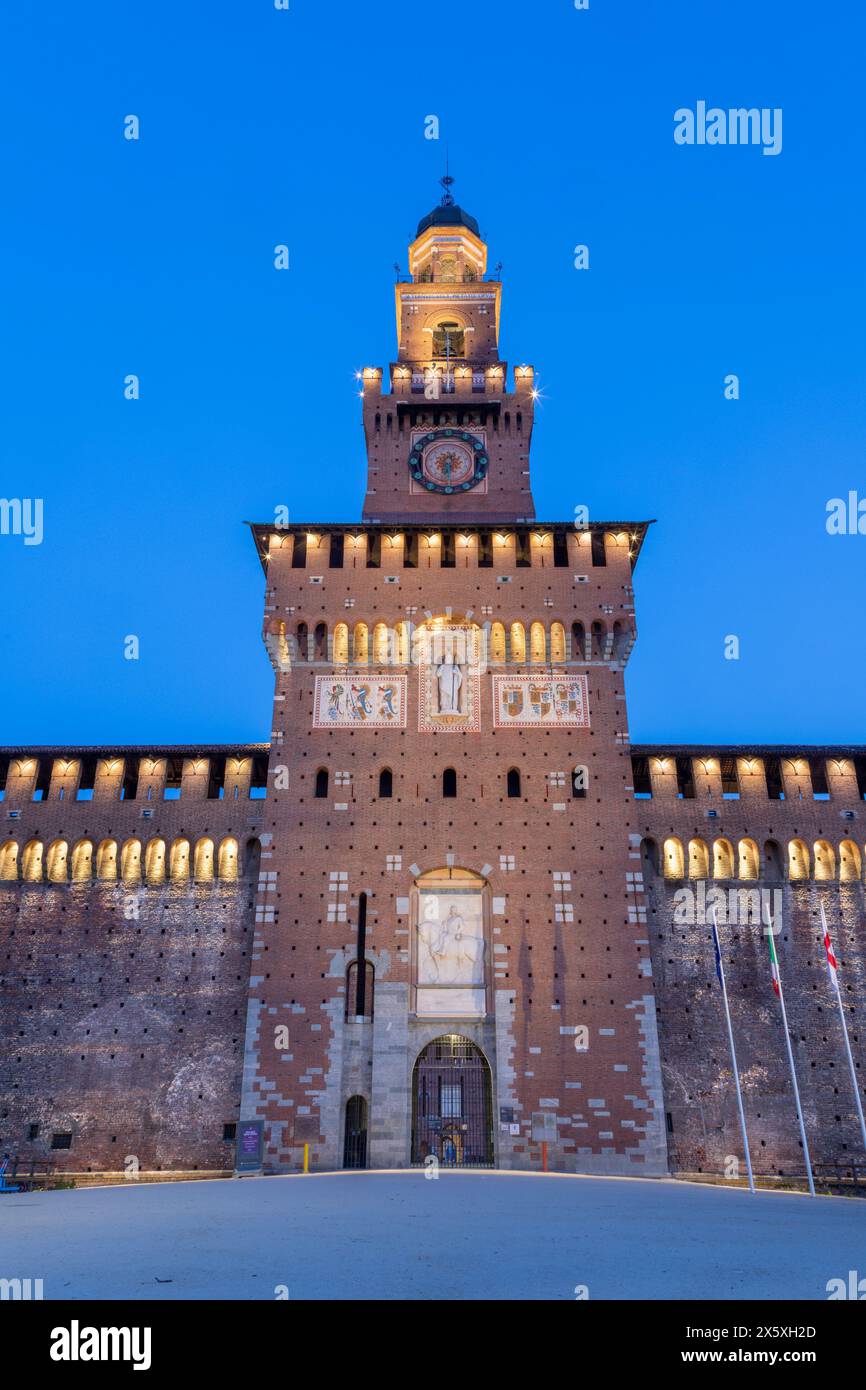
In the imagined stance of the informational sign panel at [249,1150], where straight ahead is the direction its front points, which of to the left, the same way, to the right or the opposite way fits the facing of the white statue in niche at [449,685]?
the same way

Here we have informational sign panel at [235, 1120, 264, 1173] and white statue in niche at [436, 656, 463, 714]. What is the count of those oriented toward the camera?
2

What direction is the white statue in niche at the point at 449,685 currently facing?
toward the camera
